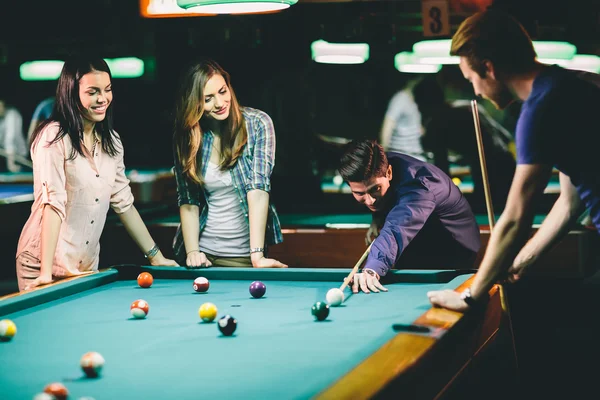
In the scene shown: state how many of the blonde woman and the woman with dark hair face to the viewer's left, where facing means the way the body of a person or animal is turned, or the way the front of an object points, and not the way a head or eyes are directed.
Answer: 0

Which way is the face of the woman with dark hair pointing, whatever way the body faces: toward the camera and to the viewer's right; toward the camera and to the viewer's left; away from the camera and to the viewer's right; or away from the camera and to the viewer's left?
toward the camera and to the viewer's right

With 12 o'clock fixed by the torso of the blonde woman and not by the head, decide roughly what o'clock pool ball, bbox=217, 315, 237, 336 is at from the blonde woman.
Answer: The pool ball is roughly at 12 o'clock from the blonde woman.

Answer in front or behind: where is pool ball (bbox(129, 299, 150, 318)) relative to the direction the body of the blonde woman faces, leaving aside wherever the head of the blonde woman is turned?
in front

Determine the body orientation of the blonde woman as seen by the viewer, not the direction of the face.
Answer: toward the camera

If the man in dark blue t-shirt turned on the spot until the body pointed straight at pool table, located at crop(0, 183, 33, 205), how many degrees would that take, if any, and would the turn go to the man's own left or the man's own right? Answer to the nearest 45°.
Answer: approximately 45° to the man's own right

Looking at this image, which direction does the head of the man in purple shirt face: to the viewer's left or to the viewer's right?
to the viewer's left

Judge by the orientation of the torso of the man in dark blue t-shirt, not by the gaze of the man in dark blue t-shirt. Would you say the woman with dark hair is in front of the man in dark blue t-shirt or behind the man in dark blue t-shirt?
in front

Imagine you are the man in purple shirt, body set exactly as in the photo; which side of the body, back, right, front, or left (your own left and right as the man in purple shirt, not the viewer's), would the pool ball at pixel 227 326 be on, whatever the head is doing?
front

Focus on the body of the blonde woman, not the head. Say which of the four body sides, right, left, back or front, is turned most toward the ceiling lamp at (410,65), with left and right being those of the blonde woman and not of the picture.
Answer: back

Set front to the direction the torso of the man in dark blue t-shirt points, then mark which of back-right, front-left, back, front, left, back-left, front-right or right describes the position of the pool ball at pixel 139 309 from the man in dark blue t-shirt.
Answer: front

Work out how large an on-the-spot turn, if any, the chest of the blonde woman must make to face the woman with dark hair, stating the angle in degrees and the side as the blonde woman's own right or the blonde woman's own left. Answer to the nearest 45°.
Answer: approximately 45° to the blonde woman's own right

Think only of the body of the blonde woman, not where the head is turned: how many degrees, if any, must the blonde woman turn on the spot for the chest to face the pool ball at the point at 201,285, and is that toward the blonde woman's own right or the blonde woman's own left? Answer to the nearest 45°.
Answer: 0° — they already face it

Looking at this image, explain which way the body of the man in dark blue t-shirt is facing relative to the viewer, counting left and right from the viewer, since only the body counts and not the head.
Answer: facing to the left of the viewer

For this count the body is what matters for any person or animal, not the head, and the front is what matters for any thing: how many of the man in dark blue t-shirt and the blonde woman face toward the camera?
1

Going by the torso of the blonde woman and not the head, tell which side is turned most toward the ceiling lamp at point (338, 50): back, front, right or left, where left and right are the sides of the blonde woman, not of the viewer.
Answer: back

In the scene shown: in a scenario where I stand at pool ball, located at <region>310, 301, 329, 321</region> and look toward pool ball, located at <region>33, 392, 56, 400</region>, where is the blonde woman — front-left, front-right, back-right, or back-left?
back-right
